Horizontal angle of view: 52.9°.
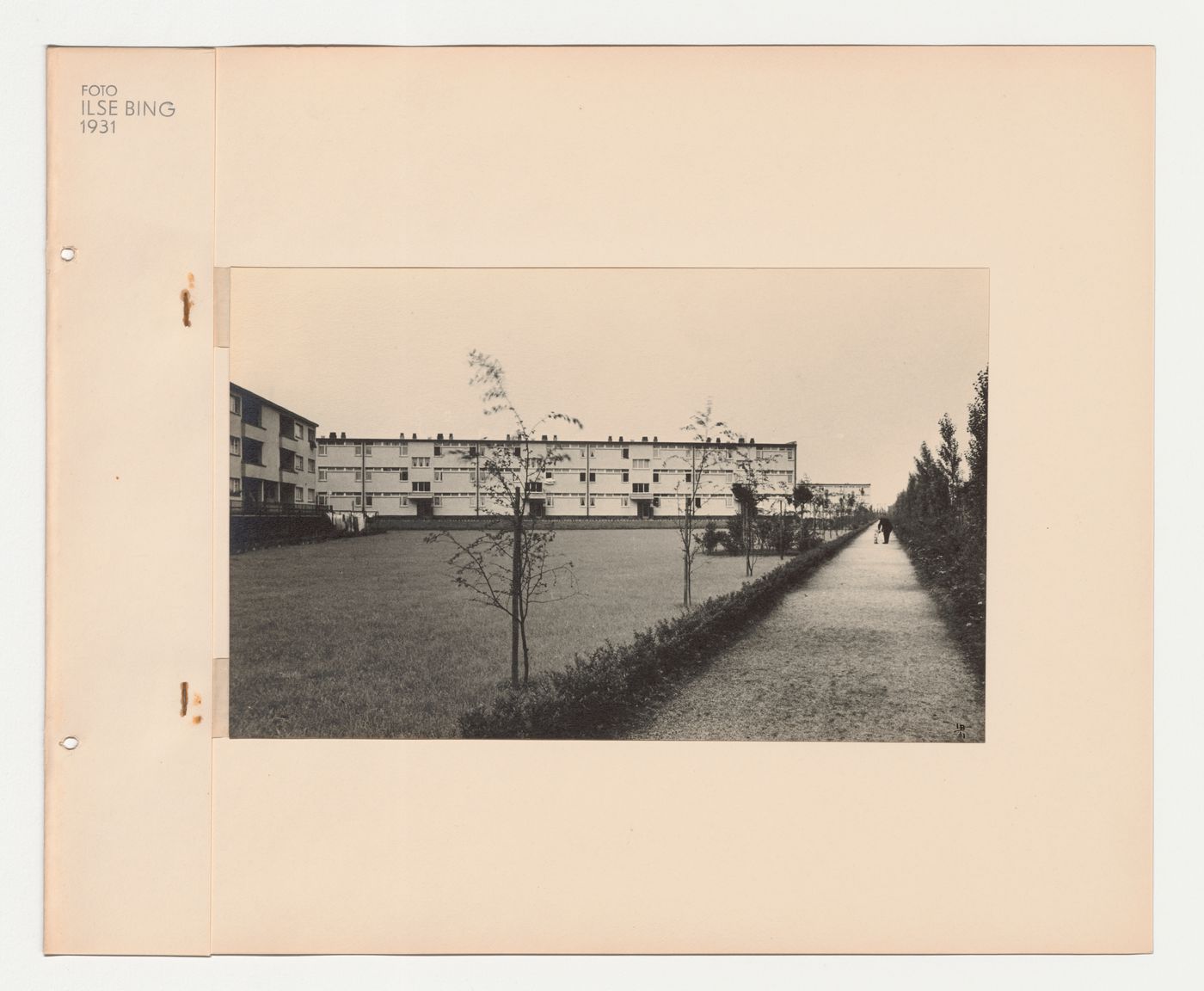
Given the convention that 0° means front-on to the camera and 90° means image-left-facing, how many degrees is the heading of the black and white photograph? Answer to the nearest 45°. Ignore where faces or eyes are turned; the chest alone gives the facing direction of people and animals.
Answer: approximately 0°
